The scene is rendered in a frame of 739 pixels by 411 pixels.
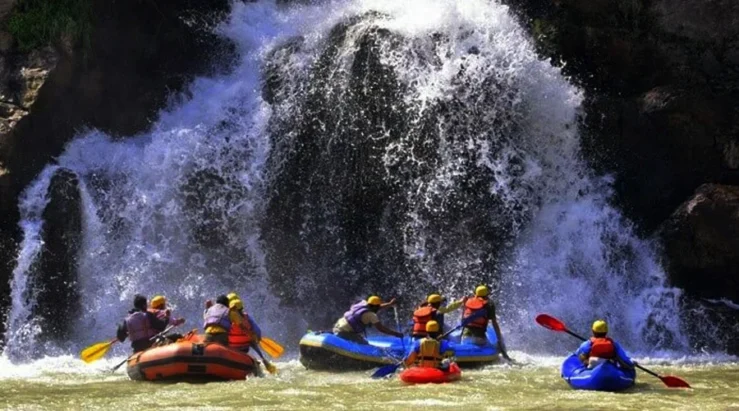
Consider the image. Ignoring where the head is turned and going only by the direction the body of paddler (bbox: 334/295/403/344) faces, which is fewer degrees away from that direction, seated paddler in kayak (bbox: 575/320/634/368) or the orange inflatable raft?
the seated paddler in kayak

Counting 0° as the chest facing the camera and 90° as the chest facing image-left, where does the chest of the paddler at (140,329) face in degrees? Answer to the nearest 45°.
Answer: approximately 180°

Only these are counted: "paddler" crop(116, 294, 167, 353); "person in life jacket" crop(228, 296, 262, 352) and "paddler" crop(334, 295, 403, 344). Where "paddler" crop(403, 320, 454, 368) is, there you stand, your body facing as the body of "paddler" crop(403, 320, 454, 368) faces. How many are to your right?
0

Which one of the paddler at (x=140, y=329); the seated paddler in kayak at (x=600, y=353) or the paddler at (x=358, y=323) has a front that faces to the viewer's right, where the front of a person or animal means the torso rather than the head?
the paddler at (x=358, y=323)

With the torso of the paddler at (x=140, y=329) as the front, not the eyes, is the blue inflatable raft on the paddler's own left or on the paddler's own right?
on the paddler's own right

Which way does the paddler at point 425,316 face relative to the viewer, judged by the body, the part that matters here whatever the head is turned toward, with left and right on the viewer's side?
facing away from the viewer and to the right of the viewer

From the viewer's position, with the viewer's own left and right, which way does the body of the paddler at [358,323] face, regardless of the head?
facing to the right of the viewer

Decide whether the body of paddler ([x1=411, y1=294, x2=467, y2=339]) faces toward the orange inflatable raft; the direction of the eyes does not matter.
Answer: no

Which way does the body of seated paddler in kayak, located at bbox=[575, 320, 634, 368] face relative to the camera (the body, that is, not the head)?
away from the camera

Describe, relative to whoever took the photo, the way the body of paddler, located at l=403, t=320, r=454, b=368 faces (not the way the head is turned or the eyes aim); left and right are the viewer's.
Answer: facing away from the viewer

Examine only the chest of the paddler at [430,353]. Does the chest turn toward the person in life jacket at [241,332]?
no

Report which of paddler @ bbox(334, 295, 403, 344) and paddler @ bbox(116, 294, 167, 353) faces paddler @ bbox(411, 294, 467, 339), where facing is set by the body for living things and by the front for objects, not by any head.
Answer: paddler @ bbox(334, 295, 403, 344)
